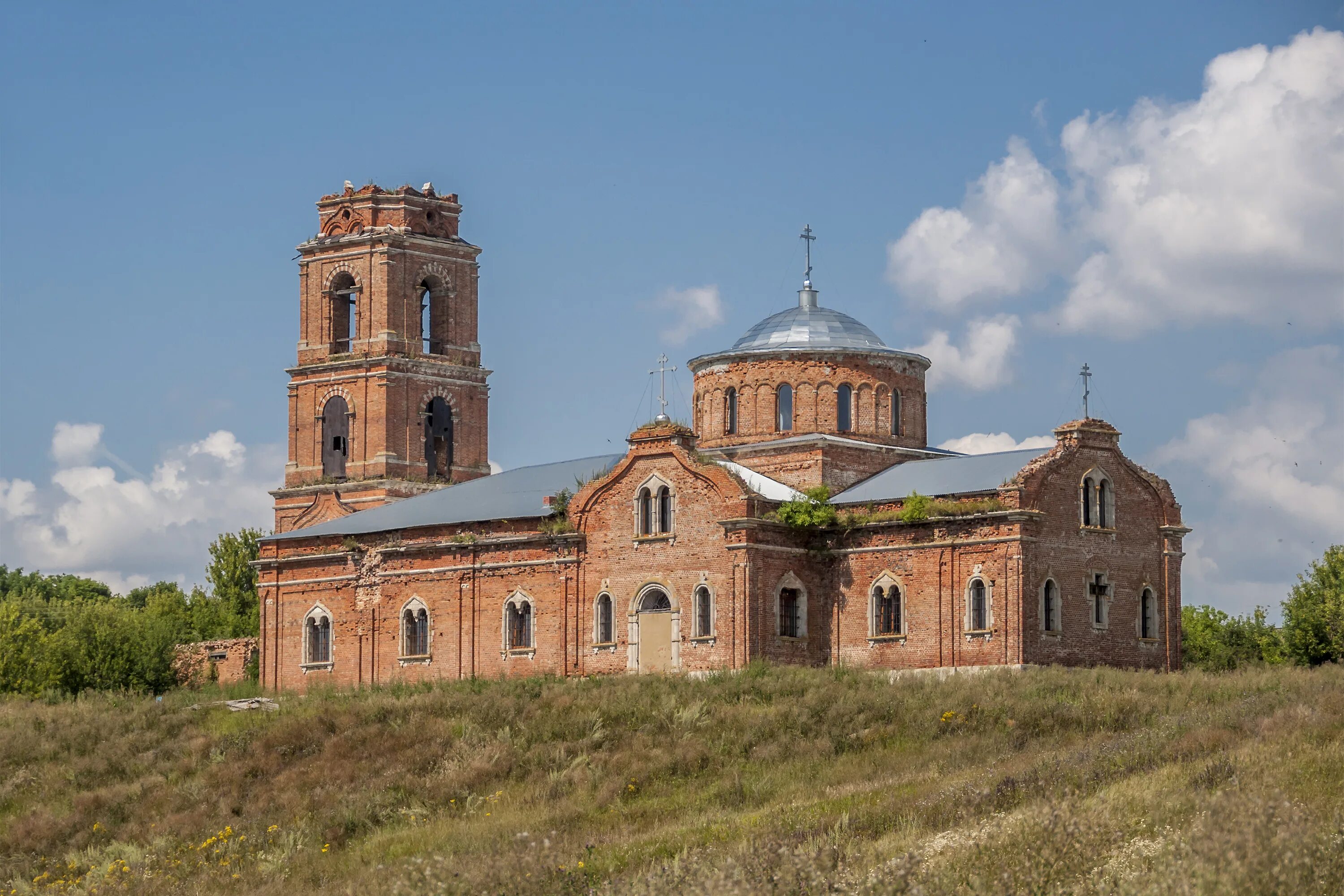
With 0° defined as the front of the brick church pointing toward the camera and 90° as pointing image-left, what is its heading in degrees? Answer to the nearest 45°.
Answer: approximately 135°
